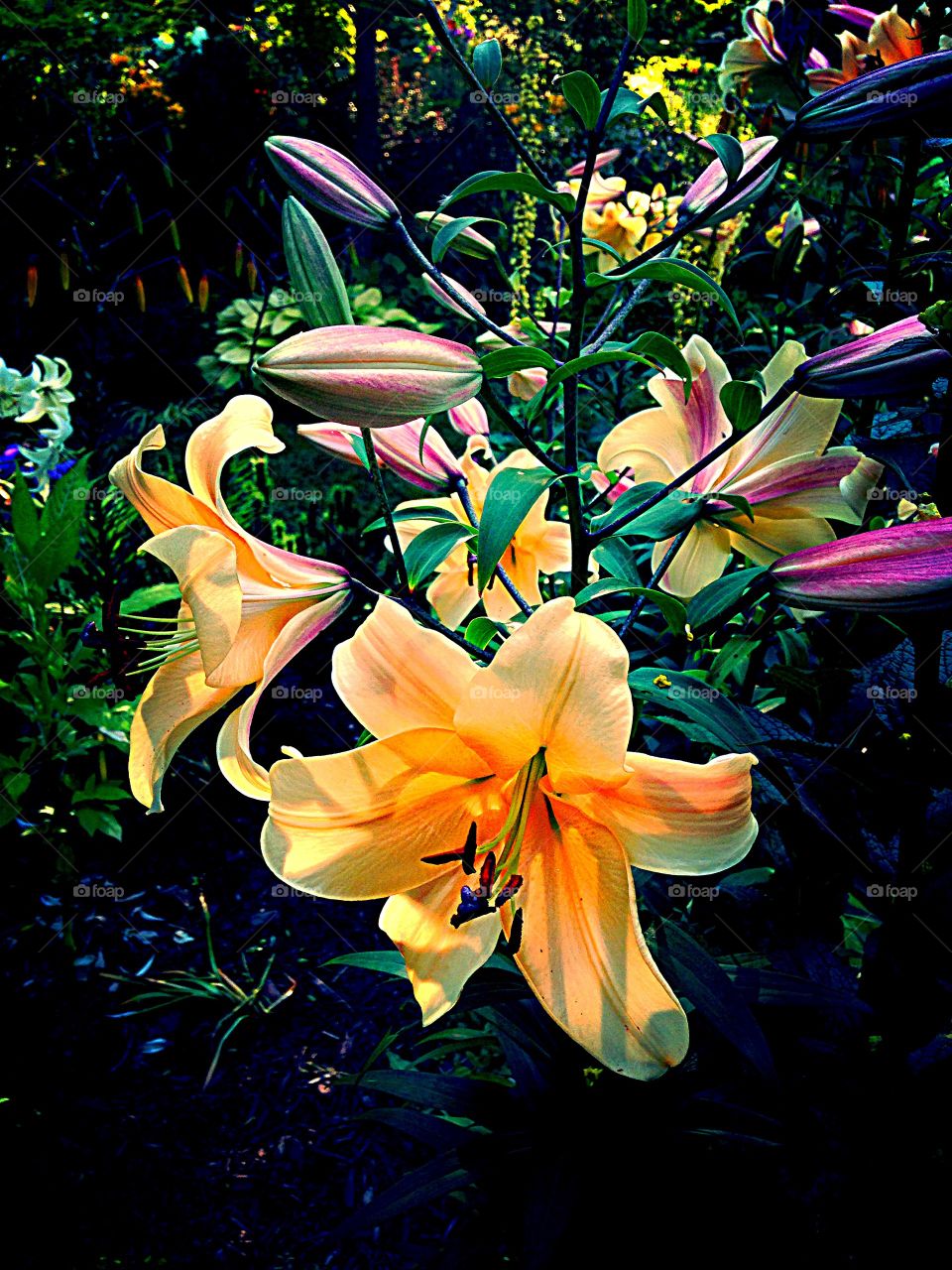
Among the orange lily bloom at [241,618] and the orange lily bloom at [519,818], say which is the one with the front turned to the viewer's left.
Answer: the orange lily bloom at [241,618]

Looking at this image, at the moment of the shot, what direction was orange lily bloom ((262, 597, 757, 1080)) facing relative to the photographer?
facing the viewer

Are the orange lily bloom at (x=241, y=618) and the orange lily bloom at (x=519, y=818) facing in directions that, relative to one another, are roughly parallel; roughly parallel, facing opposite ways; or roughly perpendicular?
roughly perpendicular

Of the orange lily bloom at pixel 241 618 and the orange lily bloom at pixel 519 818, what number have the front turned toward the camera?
1

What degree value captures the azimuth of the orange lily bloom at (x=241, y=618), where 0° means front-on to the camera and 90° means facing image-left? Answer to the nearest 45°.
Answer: approximately 90°
